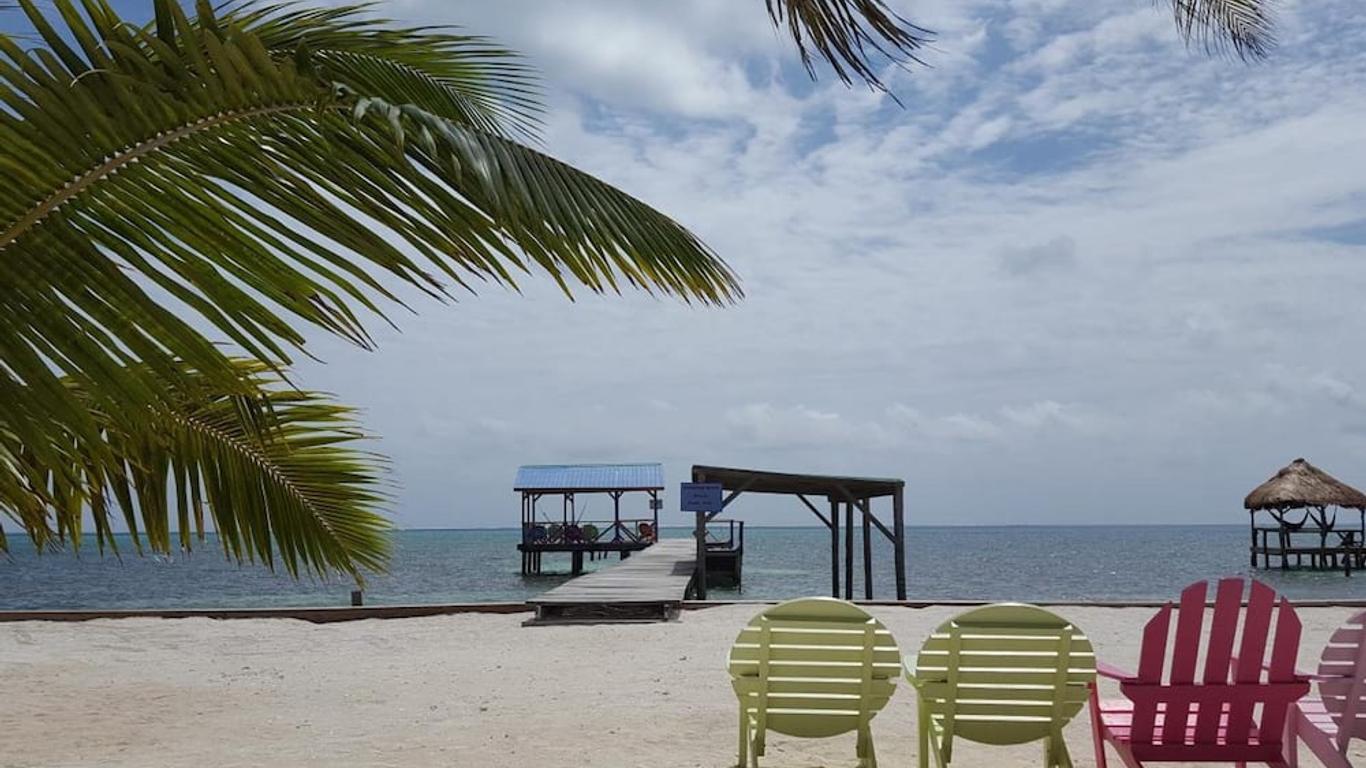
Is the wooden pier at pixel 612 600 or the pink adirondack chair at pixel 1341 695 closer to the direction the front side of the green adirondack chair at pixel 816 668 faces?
the wooden pier

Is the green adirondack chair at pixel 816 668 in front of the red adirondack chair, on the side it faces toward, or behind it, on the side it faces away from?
in front

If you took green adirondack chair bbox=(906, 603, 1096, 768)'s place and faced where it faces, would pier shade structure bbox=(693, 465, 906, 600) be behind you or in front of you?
in front

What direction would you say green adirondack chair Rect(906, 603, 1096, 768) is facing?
away from the camera

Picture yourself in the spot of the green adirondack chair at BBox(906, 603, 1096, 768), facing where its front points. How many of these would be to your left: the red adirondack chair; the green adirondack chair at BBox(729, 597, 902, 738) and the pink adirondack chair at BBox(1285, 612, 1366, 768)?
1

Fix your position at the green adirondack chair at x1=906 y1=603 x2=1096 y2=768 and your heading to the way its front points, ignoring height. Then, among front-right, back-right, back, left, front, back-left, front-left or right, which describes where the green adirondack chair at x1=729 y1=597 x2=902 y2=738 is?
left

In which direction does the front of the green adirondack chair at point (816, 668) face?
away from the camera

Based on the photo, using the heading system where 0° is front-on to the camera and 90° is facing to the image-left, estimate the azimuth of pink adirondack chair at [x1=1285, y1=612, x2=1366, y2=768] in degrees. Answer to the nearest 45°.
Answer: approximately 135°

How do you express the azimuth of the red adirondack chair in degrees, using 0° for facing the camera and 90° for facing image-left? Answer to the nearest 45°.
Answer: approximately 135°

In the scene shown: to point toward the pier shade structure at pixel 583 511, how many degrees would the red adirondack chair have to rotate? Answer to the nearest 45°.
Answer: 0° — it already faces it

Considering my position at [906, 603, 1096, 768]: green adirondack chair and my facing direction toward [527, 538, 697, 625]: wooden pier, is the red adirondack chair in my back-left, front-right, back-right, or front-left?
back-right

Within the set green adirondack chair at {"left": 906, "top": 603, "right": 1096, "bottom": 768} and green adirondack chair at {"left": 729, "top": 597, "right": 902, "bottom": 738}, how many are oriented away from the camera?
2

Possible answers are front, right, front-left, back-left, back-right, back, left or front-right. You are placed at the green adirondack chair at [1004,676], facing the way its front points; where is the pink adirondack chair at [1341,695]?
right

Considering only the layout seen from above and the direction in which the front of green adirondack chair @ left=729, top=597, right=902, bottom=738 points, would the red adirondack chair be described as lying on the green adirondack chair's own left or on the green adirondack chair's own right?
on the green adirondack chair's own right

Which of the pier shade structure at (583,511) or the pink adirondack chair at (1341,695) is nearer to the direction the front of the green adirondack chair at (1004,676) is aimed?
the pier shade structure
